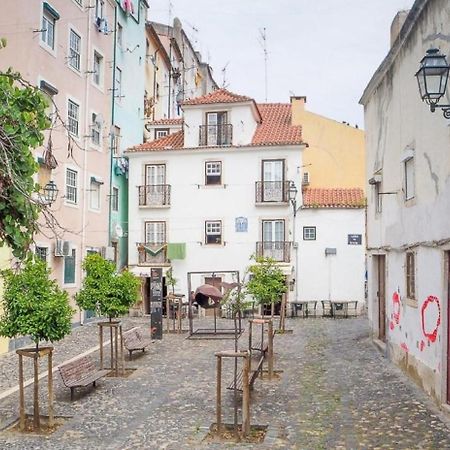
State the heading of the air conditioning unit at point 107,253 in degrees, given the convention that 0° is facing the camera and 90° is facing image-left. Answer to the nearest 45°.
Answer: approximately 315°

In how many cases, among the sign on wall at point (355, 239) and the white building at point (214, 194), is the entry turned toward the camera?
2

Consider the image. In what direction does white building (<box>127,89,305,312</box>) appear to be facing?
toward the camera

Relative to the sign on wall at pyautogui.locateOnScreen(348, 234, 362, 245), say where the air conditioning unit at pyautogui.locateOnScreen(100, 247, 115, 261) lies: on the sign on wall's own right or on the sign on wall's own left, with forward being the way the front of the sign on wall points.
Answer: on the sign on wall's own right

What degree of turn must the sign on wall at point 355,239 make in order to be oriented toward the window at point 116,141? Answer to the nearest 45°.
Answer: approximately 90° to its right

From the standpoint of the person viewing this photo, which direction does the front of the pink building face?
facing the viewer and to the right of the viewer

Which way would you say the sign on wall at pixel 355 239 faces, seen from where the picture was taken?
facing the viewer

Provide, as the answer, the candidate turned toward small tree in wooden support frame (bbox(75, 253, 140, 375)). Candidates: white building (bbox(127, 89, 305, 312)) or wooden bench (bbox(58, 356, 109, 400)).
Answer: the white building

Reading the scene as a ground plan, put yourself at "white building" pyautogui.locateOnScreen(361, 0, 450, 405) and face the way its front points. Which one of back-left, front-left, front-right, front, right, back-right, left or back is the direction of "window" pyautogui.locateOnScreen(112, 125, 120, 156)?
right

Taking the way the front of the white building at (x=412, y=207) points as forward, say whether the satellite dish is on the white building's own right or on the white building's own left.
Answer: on the white building's own right
